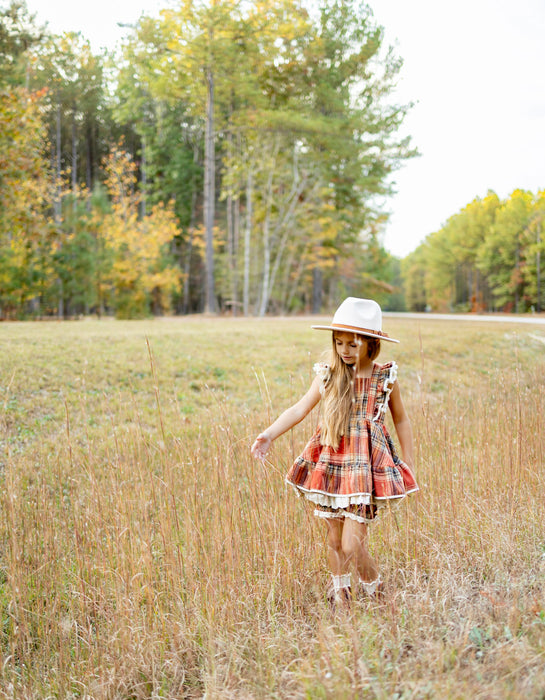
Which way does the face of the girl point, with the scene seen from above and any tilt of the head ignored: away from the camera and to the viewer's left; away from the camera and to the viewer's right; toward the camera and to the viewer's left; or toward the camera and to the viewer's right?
toward the camera and to the viewer's left

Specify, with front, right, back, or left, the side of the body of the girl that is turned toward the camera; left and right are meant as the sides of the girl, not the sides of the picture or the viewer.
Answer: front
